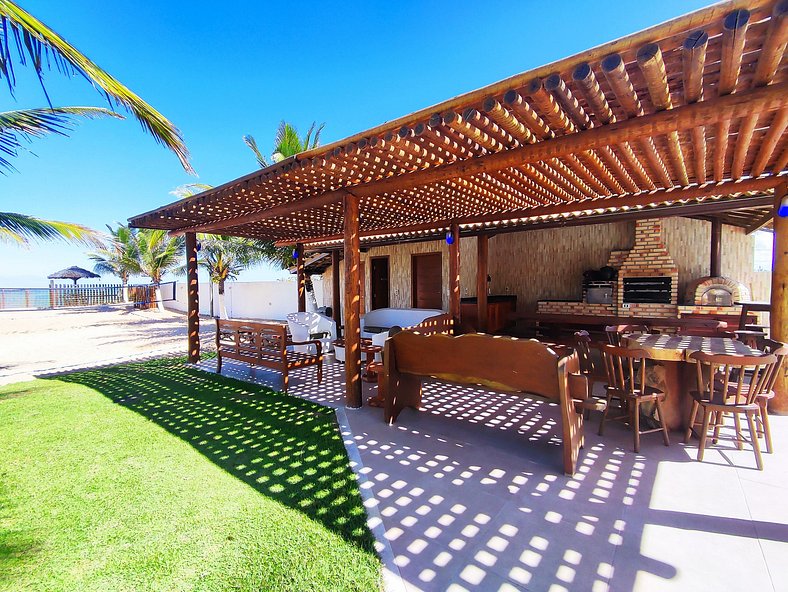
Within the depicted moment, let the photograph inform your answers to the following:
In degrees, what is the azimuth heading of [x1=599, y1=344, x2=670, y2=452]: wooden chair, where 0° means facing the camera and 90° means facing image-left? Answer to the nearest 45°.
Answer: approximately 225°

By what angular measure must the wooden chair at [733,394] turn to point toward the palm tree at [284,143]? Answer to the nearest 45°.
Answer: approximately 90° to its left

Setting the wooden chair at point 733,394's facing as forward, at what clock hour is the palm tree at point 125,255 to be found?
The palm tree is roughly at 9 o'clock from the wooden chair.

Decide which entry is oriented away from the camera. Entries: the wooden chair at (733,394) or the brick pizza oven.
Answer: the wooden chair

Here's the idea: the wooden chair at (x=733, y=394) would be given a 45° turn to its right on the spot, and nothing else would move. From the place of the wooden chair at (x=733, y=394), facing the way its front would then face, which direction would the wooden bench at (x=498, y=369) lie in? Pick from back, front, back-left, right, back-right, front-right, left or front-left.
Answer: back

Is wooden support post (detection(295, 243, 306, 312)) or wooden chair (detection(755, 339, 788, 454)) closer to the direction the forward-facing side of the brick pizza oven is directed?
the wooden chair

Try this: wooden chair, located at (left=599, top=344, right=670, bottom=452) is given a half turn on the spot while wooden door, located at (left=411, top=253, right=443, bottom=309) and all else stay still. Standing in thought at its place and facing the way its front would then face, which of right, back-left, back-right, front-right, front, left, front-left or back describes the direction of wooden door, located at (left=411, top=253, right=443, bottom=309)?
right

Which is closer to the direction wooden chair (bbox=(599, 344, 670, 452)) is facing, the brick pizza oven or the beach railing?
the brick pizza oven

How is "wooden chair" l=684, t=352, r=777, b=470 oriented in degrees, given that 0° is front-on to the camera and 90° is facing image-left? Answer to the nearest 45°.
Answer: approximately 180°

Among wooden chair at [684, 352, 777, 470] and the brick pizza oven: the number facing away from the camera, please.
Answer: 1
